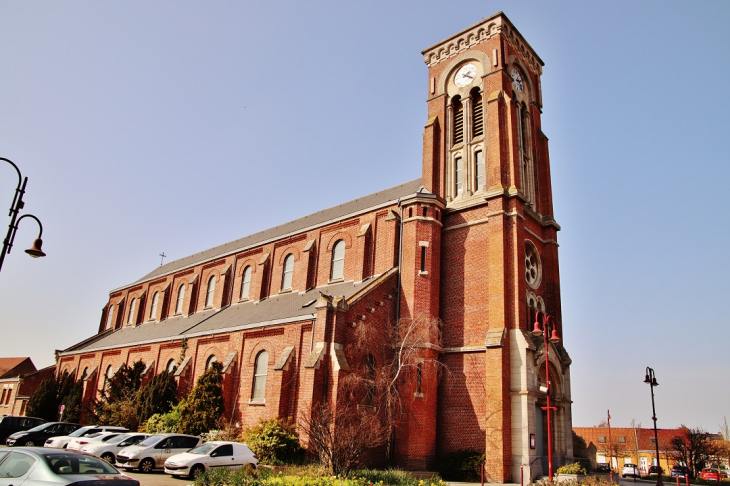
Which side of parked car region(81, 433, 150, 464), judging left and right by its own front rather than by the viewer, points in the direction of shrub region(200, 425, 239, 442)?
back

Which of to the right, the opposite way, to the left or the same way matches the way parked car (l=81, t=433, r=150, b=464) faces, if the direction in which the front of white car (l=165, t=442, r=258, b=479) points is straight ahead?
the same way

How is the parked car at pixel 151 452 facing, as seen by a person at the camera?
facing the viewer and to the left of the viewer

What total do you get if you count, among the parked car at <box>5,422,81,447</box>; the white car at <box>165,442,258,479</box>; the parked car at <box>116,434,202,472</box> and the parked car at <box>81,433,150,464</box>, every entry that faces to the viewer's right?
0

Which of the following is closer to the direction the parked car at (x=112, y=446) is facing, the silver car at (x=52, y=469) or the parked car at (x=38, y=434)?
the silver car

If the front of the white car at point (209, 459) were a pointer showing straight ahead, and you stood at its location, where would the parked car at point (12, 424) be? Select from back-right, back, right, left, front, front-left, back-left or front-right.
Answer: right

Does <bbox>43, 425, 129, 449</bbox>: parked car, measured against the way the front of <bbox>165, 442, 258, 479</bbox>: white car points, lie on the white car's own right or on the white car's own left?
on the white car's own right

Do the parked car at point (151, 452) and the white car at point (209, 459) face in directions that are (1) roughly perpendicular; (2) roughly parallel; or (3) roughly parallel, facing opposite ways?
roughly parallel

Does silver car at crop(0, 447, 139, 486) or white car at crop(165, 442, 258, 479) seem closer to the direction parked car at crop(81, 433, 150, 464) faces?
the silver car

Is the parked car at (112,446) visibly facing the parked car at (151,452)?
no

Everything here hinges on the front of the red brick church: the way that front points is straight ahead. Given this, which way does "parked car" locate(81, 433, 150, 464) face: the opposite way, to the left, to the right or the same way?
to the right

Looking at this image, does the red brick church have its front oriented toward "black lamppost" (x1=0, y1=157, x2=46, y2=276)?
no
